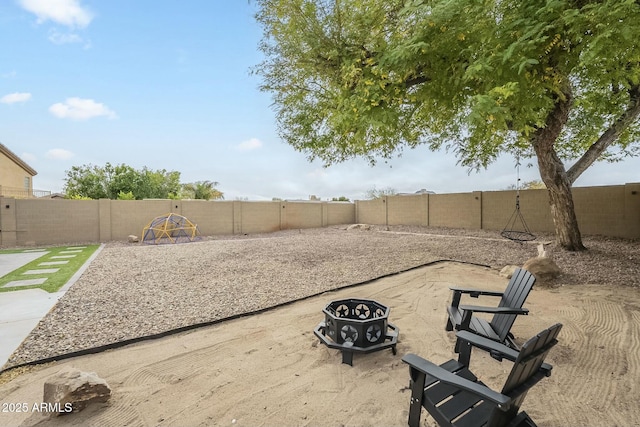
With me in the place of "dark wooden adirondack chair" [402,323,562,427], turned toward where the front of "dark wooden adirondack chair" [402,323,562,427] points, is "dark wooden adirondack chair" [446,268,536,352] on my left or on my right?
on my right

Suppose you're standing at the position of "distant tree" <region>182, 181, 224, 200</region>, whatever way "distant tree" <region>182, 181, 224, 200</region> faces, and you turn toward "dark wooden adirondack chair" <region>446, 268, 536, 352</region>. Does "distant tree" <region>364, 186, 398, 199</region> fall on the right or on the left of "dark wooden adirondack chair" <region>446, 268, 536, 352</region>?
left

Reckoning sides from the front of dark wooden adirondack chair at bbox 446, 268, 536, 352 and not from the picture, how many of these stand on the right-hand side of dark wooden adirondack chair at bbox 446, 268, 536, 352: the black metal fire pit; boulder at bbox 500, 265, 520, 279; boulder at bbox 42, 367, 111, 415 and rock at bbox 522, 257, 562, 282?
2

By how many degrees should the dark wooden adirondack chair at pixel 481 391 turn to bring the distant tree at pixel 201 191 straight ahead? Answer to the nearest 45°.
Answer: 0° — it already faces it

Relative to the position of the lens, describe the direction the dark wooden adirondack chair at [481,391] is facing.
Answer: facing away from the viewer and to the left of the viewer

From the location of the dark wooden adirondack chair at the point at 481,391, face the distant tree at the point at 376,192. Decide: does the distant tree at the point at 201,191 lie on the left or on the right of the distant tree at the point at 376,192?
left

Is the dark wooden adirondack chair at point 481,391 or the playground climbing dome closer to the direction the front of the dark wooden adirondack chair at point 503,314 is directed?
the playground climbing dome

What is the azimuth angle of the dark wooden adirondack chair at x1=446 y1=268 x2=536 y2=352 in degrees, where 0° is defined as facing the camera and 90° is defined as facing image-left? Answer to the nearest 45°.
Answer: approximately 90°
